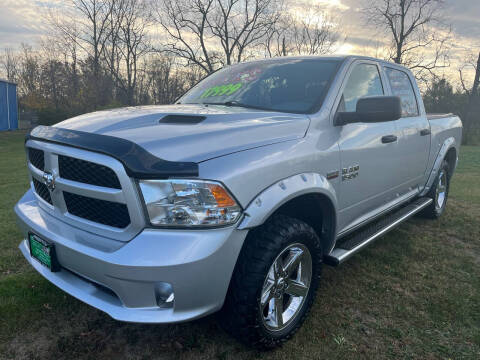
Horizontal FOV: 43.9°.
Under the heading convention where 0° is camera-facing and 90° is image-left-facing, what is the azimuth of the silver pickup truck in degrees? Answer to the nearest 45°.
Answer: approximately 45°
